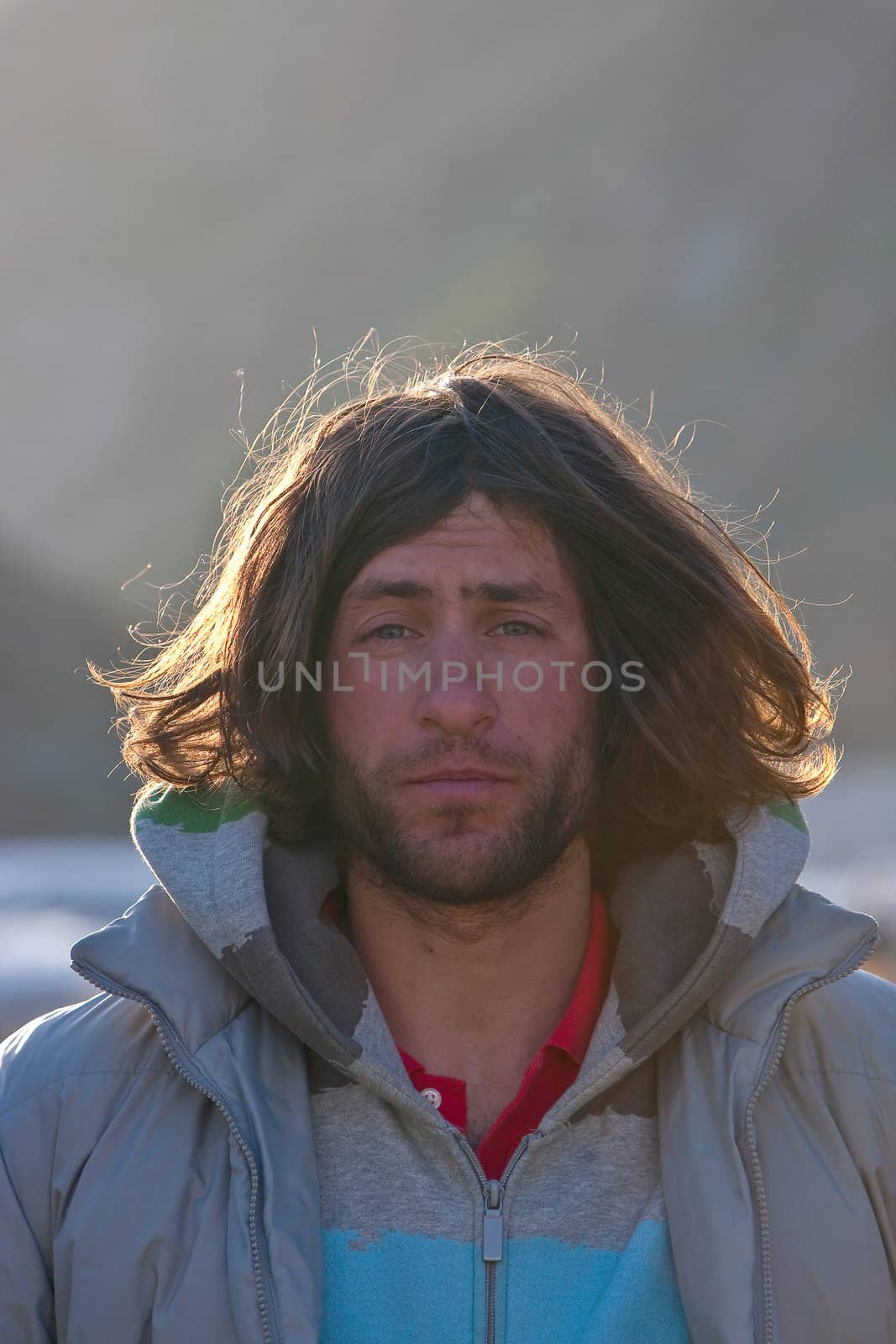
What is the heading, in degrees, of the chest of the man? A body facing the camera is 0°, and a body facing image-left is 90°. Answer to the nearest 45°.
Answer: approximately 0°
